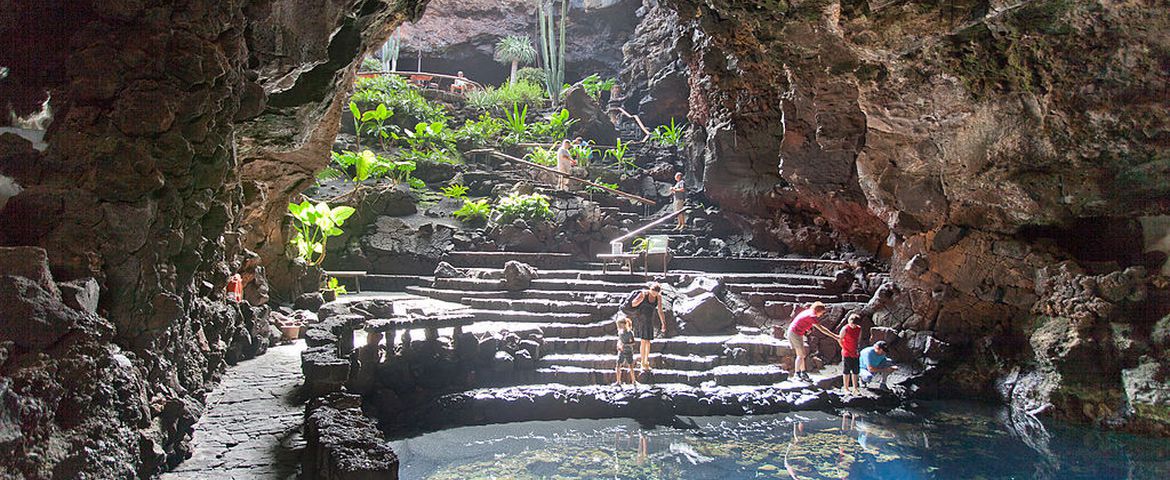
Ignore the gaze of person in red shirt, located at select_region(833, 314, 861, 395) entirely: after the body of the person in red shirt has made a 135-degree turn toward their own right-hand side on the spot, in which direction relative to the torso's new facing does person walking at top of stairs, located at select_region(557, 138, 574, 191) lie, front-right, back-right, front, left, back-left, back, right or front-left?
front

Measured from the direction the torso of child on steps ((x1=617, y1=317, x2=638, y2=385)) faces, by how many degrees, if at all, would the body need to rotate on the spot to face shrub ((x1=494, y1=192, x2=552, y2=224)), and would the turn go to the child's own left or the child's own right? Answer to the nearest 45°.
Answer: approximately 180°

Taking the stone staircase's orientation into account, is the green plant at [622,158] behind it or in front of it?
behind

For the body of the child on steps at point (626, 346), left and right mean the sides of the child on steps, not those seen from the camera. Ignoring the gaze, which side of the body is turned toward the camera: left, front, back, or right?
front

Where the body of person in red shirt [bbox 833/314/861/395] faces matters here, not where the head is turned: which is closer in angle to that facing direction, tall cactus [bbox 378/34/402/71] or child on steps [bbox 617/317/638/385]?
the child on steps

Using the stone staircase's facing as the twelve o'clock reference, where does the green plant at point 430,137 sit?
The green plant is roughly at 5 o'clock from the stone staircase.

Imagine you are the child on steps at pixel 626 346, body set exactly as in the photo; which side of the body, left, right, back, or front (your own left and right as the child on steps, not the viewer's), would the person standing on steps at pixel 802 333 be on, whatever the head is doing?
left

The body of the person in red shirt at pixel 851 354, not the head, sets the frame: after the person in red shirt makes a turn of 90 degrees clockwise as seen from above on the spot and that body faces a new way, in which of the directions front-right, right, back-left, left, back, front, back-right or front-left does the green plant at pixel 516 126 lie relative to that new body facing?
front-right

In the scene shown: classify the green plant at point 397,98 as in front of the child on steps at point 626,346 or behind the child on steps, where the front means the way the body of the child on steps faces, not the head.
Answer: behind

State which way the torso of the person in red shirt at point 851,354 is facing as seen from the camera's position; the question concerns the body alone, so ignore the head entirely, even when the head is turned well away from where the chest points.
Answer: toward the camera

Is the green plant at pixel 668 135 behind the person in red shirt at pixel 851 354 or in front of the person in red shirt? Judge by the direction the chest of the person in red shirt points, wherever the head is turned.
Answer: behind

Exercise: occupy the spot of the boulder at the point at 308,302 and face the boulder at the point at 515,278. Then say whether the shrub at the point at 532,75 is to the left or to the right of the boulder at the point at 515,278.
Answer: left

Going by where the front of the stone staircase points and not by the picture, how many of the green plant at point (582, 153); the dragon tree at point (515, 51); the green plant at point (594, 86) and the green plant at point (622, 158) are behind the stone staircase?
4

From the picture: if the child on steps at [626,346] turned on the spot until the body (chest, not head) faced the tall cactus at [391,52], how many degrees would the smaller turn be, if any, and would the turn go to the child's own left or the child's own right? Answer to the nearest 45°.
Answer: approximately 135° to the child's own right
